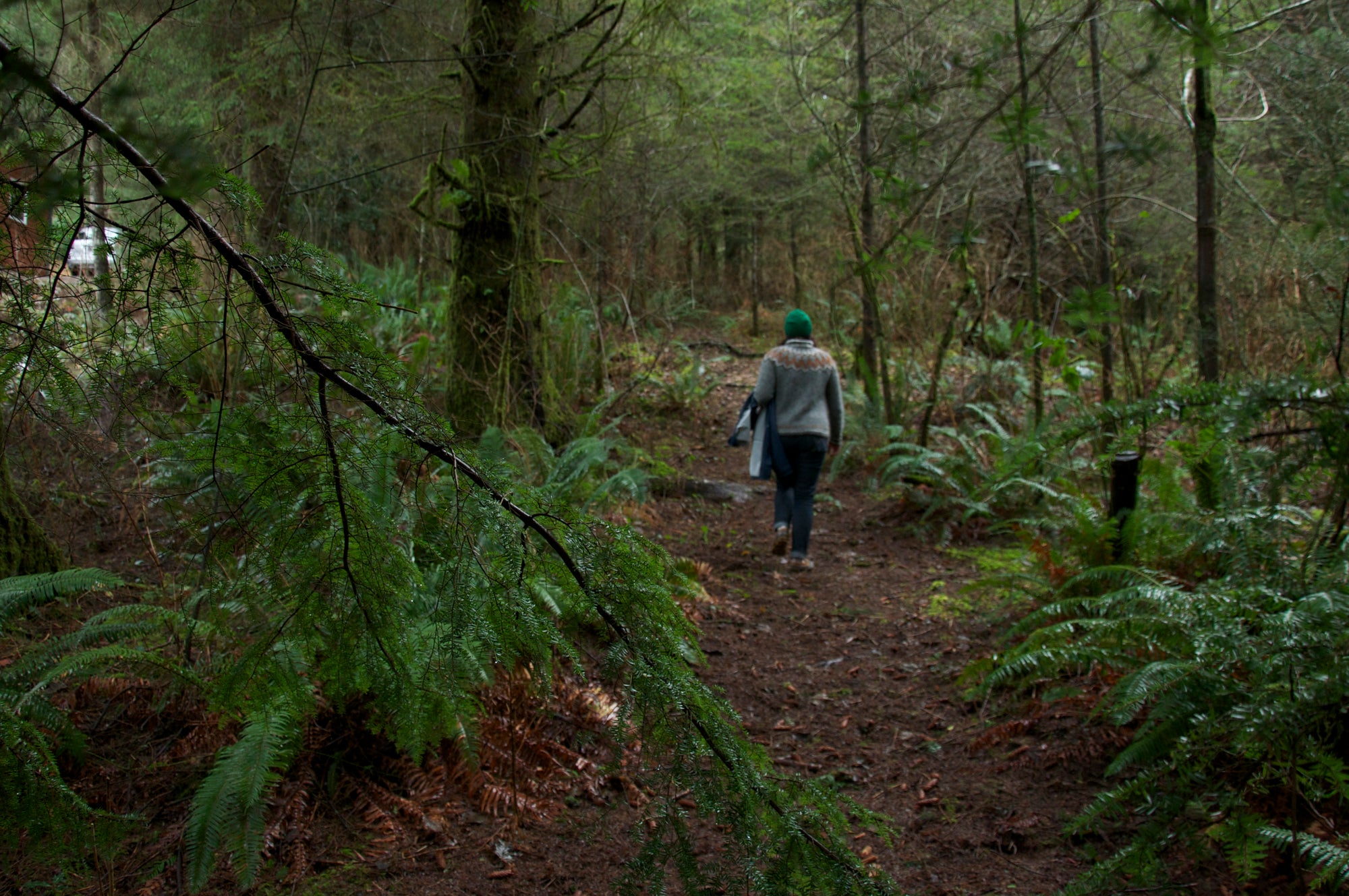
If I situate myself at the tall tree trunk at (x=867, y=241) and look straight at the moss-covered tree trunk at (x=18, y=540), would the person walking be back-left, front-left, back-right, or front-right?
front-left

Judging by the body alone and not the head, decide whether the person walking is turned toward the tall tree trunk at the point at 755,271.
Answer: yes

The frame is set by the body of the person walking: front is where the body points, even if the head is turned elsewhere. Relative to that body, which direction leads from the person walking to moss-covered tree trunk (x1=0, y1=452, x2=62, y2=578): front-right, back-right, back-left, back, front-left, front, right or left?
back-left

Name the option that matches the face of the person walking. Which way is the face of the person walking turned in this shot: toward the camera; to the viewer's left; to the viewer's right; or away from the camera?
away from the camera

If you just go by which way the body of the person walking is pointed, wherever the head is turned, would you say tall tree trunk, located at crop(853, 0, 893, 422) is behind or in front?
in front

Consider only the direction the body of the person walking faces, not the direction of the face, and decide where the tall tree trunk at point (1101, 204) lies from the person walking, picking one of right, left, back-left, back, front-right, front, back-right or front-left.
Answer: right

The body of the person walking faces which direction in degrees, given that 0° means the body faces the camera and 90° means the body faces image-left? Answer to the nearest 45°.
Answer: approximately 180°
